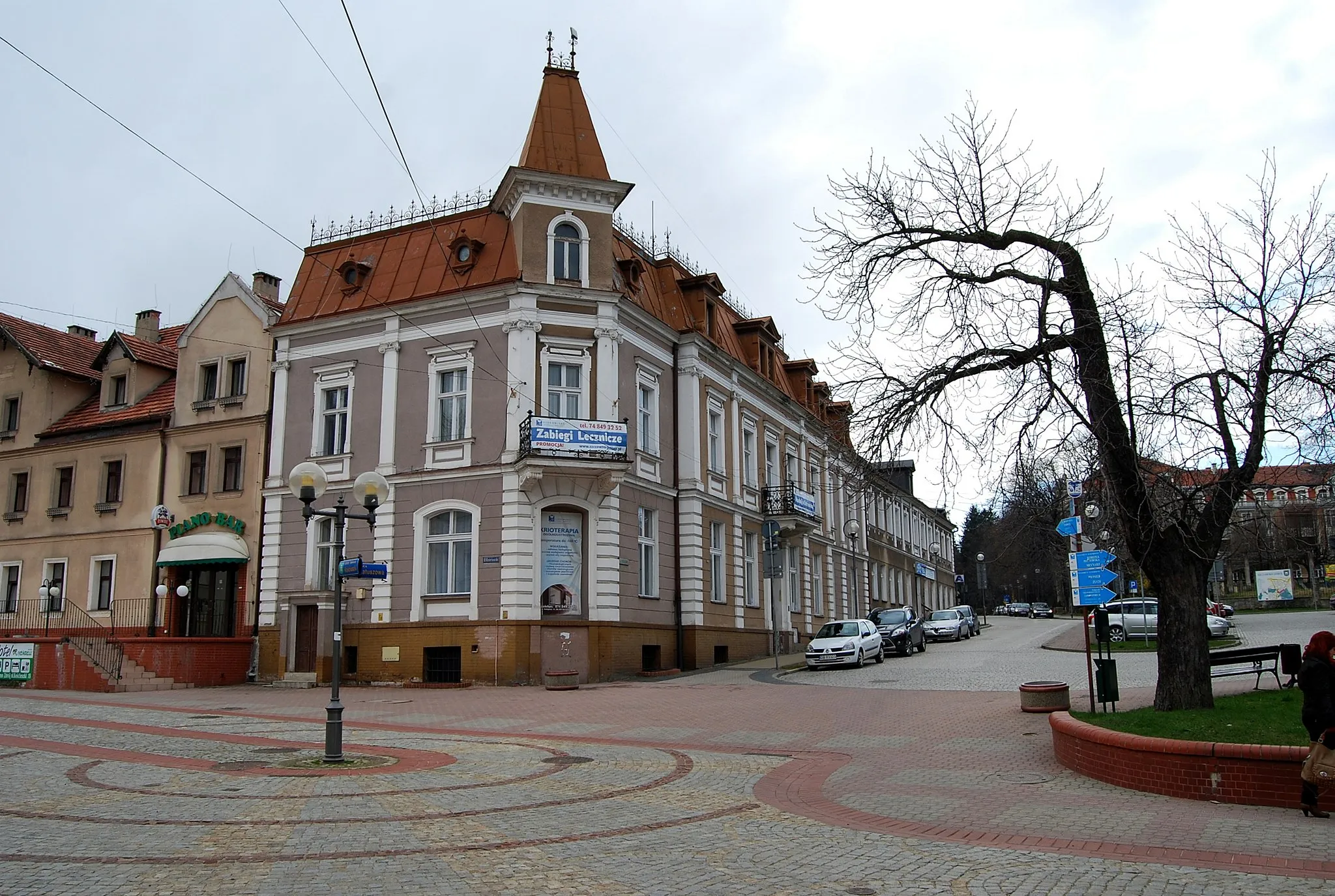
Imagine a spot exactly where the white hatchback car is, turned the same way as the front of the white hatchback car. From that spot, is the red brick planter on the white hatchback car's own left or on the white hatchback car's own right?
on the white hatchback car's own left

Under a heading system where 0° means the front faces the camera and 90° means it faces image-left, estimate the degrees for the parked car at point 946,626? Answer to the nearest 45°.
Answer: approximately 45°

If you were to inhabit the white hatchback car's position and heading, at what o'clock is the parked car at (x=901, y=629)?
The parked car is roughly at 5 o'clock from the white hatchback car.

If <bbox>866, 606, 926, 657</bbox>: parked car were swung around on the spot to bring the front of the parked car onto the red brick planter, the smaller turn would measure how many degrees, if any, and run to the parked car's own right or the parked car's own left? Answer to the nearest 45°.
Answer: approximately 45° to the parked car's own left
